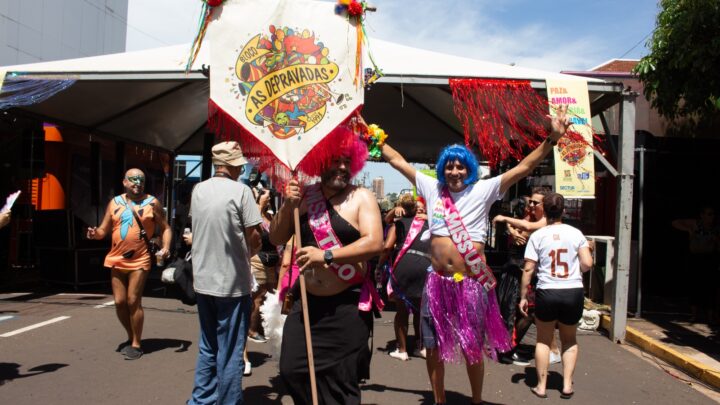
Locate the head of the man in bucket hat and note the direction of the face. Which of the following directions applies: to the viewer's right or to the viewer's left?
to the viewer's right

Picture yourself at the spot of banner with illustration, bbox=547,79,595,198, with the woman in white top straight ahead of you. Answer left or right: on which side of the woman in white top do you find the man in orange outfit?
right

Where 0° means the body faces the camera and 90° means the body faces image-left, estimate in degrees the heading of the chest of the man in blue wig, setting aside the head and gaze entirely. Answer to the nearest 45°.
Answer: approximately 0°

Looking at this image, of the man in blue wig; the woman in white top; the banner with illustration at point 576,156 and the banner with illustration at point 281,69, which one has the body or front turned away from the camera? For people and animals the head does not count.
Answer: the woman in white top

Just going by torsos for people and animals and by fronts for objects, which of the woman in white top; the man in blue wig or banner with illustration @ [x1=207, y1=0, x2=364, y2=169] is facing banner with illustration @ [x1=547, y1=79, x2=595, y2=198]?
the woman in white top

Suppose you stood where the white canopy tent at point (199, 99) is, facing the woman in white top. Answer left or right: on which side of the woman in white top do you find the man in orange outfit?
right

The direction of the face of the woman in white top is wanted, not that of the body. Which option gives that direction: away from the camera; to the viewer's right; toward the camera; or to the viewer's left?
away from the camera

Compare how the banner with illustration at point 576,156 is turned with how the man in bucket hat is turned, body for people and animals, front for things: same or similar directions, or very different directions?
very different directions

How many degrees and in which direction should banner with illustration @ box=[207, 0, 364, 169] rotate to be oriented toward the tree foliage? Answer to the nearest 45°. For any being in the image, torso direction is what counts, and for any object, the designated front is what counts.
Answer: approximately 135° to its left

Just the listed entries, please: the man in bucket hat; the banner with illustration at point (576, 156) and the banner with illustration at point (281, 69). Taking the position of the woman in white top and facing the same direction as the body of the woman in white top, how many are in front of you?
1

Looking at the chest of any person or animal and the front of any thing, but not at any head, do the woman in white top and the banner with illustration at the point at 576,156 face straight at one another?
yes

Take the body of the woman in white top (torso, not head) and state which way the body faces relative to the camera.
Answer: away from the camera

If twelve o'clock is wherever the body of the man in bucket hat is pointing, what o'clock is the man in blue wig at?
The man in blue wig is roughly at 2 o'clock from the man in bucket hat.
